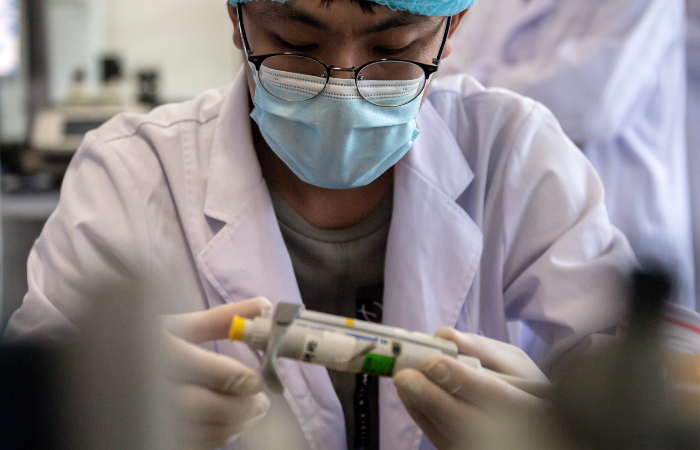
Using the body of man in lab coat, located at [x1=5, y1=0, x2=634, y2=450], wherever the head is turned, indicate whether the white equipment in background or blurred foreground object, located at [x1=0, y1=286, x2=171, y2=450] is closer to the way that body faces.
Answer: the blurred foreground object

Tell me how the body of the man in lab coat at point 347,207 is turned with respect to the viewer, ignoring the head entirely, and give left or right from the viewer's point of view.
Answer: facing the viewer

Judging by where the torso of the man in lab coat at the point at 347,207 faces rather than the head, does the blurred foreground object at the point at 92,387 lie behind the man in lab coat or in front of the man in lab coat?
in front

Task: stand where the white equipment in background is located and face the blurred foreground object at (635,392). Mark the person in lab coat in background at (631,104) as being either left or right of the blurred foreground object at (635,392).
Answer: left

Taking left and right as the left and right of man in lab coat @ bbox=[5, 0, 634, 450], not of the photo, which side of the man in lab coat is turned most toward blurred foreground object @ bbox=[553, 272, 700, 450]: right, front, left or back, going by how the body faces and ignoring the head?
front

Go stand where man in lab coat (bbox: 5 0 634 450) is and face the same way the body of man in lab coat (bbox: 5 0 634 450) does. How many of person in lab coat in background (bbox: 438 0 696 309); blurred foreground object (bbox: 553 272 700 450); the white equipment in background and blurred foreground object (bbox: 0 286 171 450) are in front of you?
2

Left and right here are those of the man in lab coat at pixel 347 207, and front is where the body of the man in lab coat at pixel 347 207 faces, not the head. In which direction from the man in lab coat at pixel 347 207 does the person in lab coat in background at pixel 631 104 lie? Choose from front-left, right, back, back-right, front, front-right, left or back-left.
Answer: back-left

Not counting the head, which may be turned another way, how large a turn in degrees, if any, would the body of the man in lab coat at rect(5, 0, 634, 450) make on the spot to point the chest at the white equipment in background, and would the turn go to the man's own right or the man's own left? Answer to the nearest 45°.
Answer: approximately 135° to the man's own right

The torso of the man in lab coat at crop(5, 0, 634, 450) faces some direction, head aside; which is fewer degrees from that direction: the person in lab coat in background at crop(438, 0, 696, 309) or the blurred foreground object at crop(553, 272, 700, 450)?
the blurred foreground object
